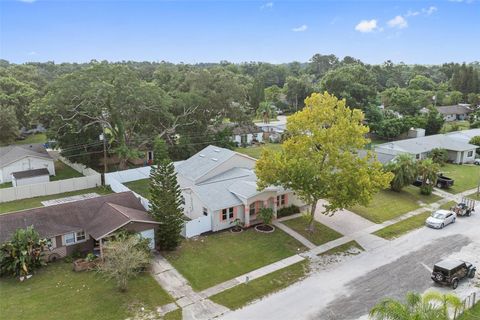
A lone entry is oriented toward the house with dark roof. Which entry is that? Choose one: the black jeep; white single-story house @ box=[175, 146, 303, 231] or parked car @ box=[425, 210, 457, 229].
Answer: the parked car

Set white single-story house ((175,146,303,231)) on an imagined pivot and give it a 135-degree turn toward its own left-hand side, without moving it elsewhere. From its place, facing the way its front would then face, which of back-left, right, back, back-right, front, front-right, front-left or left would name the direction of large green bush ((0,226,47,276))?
back-left

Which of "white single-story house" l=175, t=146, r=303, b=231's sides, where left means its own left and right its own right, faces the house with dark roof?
right

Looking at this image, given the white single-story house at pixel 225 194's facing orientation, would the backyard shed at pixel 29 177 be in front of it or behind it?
behind

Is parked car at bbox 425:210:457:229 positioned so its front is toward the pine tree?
yes

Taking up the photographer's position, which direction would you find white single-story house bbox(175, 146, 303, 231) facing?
facing the viewer and to the right of the viewer

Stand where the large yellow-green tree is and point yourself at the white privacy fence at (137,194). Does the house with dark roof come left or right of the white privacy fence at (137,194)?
left

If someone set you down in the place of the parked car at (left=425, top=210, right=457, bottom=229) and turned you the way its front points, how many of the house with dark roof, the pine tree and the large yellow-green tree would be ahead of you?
3

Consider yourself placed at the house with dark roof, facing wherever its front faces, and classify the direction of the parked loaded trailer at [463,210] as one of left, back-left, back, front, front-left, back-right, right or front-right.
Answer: front-left

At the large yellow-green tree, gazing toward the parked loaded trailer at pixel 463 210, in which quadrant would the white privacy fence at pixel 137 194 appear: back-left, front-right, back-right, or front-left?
back-left

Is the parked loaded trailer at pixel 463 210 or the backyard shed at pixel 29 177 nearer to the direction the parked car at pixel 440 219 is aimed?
the backyard shed

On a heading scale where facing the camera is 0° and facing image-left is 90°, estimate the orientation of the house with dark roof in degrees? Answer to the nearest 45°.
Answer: approximately 315°
